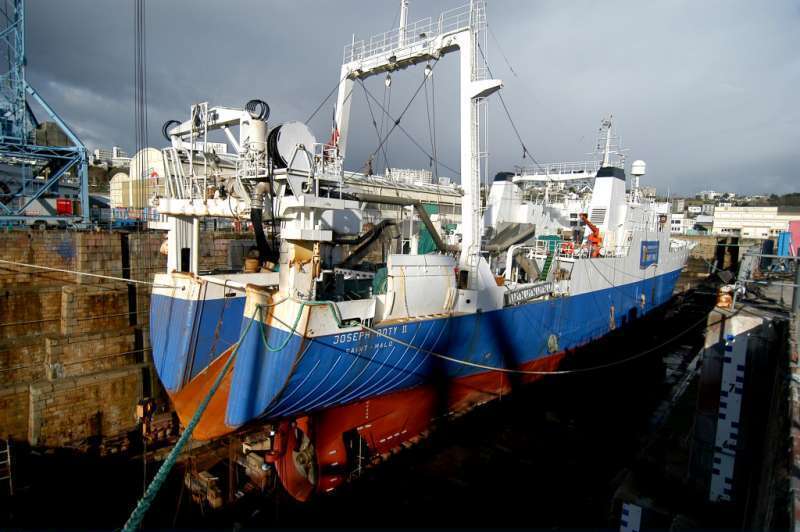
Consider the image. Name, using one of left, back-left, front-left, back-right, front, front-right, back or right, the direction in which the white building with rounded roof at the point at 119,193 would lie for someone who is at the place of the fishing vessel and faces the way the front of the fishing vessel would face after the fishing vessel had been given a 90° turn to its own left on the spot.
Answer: front

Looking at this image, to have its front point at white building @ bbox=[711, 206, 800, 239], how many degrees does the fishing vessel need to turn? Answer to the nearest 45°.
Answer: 0° — it already faces it

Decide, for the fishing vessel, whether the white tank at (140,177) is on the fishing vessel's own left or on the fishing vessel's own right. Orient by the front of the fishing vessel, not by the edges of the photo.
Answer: on the fishing vessel's own left

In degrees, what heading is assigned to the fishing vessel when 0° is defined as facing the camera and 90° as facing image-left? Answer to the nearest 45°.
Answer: approximately 225°

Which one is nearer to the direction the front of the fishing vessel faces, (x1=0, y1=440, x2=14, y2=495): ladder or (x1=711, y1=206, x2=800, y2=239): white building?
the white building

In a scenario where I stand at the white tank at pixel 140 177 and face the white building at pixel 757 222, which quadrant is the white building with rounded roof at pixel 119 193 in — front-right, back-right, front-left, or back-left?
back-left

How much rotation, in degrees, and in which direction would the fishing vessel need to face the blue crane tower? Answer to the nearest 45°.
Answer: approximately 90° to its left
